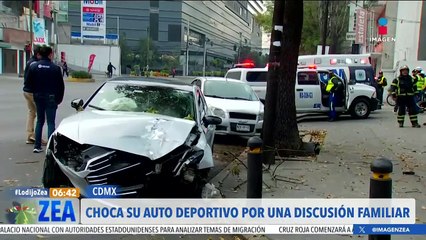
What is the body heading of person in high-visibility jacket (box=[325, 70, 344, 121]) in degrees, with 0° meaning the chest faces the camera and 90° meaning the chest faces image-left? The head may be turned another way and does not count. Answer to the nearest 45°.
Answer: approximately 90°

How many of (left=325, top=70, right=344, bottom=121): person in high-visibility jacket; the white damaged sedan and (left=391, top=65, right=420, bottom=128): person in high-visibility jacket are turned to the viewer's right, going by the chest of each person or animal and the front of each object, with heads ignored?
0

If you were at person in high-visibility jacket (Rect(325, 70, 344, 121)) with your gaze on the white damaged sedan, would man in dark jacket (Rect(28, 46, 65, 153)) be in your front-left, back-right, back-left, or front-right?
front-right

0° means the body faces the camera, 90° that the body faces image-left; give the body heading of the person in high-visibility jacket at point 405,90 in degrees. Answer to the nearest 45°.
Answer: approximately 0°

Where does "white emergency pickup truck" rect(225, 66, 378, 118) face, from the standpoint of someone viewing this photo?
facing to the right of the viewer

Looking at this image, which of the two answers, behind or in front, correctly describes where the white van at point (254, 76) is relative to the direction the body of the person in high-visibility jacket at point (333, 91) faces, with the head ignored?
in front

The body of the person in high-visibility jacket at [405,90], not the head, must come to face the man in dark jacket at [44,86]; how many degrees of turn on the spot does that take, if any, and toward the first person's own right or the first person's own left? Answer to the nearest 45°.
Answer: approximately 45° to the first person's own right

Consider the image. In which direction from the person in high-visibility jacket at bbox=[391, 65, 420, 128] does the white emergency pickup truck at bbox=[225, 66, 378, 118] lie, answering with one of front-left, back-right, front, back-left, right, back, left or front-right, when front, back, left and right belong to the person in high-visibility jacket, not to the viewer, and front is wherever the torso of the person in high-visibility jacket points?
back-right

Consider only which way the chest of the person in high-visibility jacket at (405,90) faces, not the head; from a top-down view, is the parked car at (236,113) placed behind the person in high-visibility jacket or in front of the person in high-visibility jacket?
in front

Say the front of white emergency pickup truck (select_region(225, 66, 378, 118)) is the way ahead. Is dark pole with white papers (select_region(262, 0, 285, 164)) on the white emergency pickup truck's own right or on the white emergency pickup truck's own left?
on the white emergency pickup truck's own right
